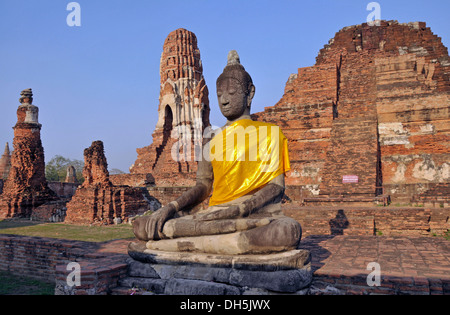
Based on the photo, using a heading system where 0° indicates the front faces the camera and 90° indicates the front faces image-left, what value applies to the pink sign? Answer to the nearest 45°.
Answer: approximately 0°

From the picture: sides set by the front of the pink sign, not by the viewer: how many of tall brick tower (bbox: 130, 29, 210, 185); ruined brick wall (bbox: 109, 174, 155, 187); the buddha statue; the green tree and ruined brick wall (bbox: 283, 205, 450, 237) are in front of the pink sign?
2

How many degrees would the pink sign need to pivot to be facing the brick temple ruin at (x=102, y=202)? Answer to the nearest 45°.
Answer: approximately 90° to its right

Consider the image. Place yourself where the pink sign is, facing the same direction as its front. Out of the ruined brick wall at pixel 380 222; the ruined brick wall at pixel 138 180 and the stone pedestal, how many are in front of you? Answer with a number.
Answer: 2

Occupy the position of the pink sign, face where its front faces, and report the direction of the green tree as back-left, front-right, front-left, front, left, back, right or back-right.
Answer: back-right

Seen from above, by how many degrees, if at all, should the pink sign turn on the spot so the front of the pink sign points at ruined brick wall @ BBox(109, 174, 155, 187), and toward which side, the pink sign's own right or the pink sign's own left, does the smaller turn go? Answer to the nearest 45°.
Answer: approximately 135° to the pink sign's own right

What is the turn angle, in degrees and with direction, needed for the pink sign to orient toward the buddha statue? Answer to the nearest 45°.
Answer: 0° — it already faces it

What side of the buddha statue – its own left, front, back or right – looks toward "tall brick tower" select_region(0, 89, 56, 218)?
right

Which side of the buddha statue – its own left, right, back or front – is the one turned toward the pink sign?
back

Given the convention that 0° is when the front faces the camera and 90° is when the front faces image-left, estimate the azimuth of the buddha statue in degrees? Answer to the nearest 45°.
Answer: approximately 45°

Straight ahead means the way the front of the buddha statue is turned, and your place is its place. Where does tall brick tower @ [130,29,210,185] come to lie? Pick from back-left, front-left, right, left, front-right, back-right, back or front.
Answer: back-right
